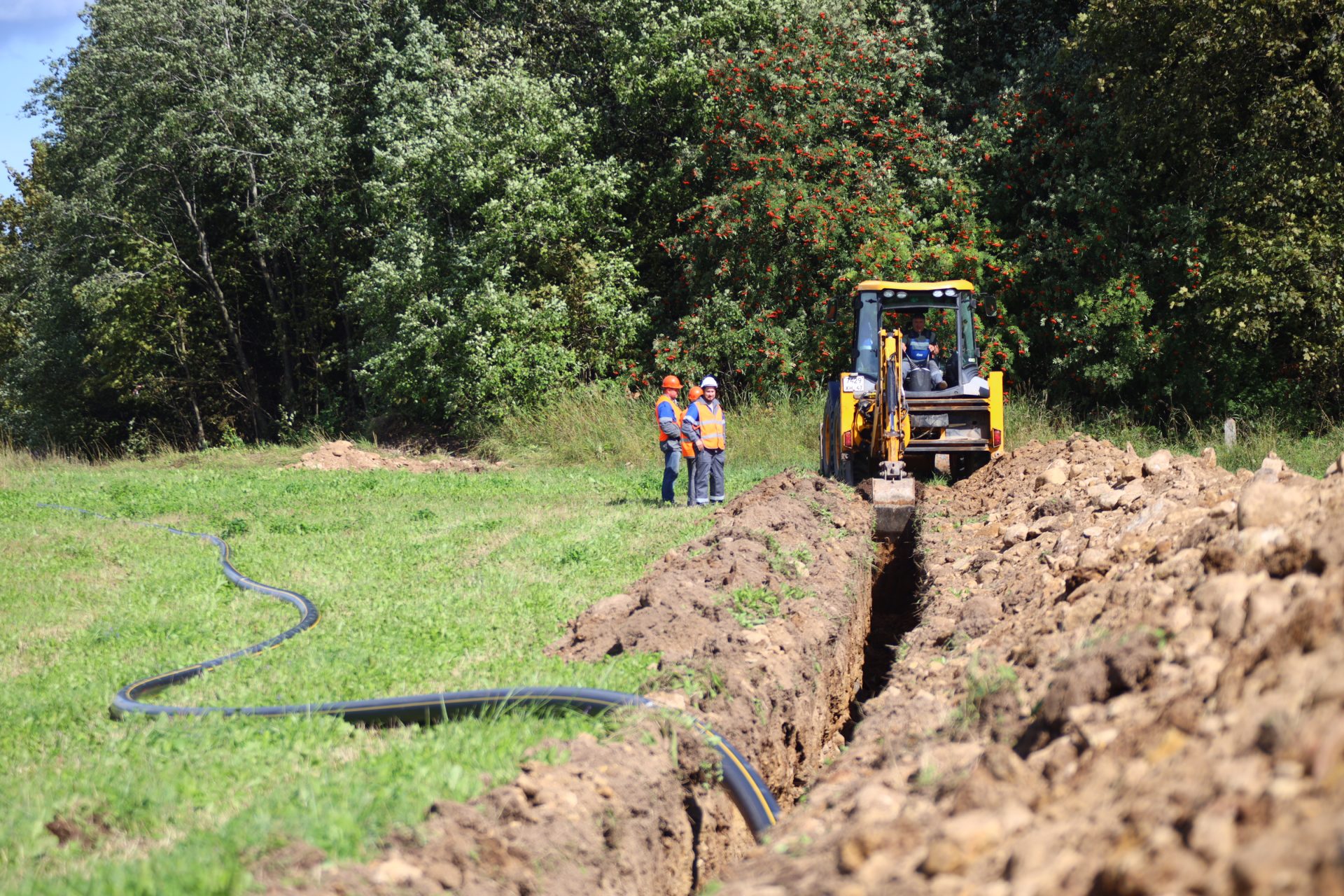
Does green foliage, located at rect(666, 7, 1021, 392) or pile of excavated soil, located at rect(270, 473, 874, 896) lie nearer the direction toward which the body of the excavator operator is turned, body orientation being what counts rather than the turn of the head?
the pile of excavated soil

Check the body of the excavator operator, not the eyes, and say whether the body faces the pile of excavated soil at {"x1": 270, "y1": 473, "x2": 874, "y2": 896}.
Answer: yes

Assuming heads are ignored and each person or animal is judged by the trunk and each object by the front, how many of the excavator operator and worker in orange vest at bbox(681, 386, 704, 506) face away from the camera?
0

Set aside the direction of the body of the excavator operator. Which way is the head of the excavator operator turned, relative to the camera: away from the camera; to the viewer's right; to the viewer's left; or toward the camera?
toward the camera

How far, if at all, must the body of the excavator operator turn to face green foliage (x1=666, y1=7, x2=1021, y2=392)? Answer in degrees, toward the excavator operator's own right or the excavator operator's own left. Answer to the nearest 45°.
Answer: approximately 180°

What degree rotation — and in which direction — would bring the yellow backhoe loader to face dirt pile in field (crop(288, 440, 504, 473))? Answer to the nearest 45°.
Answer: approximately 45° to its left

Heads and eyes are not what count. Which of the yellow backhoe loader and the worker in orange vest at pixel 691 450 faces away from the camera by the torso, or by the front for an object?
the yellow backhoe loader

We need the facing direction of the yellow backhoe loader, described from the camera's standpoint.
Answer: facing away from the viewer

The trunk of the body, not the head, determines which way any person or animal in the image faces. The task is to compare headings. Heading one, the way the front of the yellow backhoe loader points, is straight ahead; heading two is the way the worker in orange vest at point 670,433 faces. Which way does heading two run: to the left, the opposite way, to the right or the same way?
to the right

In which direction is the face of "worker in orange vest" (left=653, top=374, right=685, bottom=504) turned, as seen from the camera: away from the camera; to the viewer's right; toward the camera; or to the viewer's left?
to the viewer's right

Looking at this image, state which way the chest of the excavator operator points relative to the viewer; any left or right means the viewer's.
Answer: facing the viewer

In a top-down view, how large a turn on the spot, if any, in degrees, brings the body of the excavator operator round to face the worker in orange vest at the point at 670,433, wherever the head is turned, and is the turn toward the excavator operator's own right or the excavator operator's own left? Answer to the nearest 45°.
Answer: approximately 90° to the excavator operator's own right

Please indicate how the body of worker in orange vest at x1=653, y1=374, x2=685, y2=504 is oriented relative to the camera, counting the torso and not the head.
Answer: to the viewer's right

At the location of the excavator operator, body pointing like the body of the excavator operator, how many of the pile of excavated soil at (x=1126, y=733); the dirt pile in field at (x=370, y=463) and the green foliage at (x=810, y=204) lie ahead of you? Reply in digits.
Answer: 1

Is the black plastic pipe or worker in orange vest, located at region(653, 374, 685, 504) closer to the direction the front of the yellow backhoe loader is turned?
the worker in orange vest
